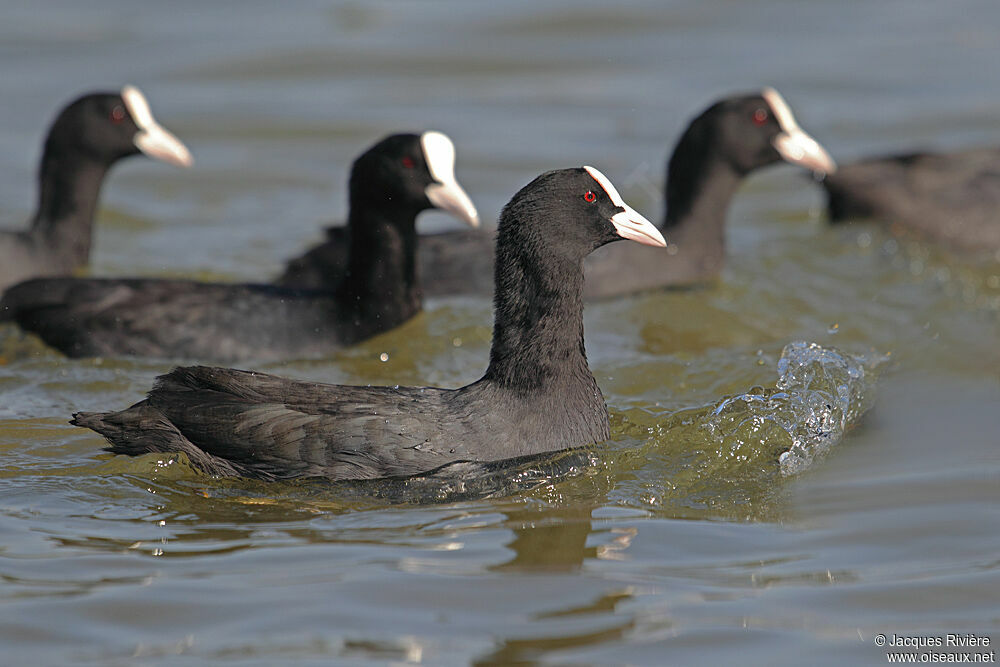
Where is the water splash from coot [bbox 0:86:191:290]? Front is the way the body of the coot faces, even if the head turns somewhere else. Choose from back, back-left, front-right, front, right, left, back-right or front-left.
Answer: front-right

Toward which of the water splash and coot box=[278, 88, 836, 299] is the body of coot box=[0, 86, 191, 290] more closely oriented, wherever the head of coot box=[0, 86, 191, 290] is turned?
the coot

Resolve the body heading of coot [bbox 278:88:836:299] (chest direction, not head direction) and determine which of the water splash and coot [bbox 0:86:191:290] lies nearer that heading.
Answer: the water splash

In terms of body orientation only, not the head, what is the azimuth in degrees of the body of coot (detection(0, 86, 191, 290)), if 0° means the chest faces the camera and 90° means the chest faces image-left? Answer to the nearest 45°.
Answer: approximately 270°

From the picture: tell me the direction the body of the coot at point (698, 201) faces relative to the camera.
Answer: to the viewer's right

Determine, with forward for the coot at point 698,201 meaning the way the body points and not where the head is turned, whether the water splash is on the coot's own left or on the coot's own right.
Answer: on the coot's own right

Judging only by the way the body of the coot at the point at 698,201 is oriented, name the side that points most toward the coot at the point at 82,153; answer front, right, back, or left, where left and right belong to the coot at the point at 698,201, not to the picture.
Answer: back

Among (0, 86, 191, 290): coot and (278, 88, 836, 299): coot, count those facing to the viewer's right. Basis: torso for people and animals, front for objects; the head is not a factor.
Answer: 2

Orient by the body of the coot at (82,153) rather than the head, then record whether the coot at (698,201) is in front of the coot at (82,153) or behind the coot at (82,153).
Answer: in front
